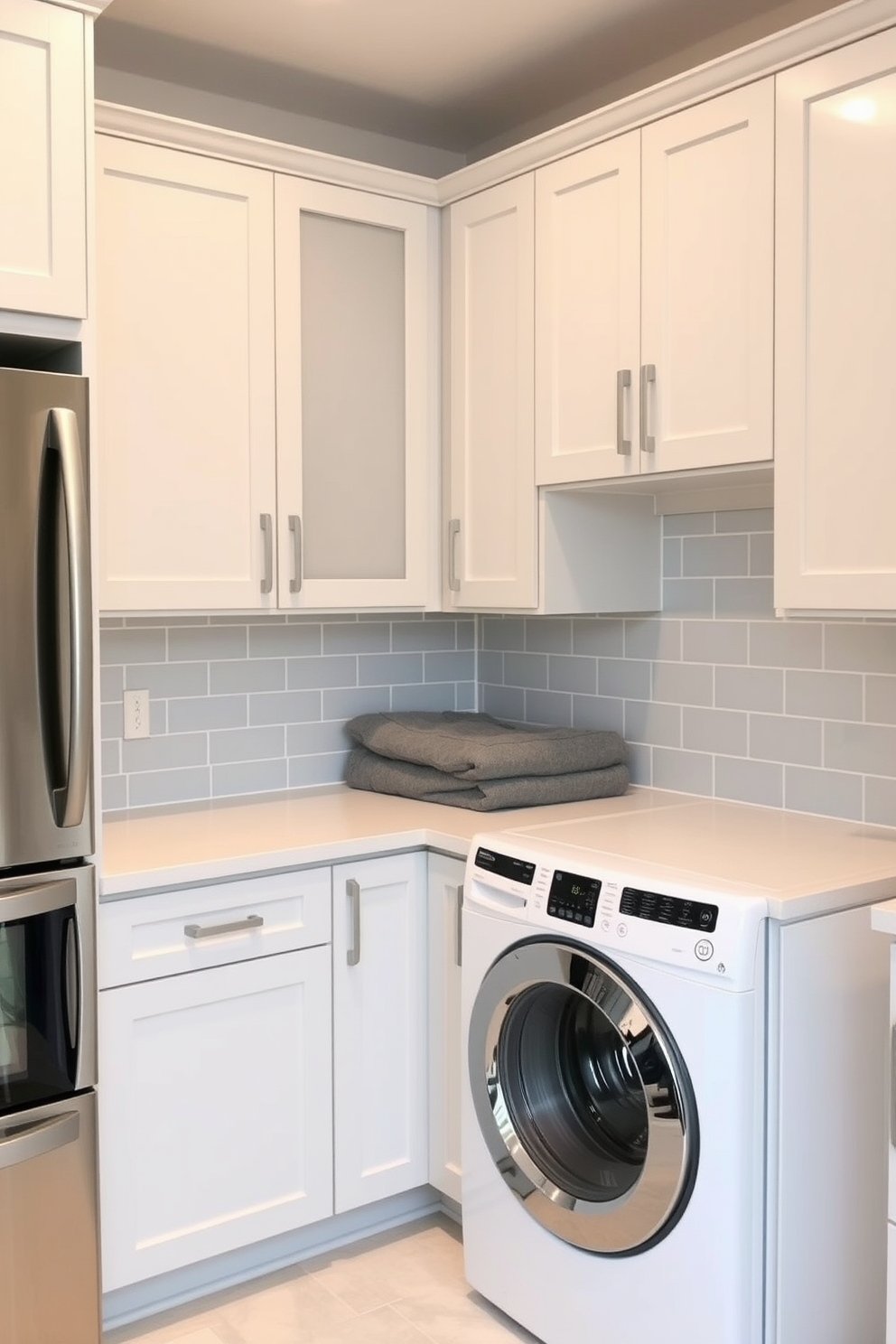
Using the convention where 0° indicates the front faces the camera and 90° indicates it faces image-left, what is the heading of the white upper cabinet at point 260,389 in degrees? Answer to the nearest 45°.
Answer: approximately 315°

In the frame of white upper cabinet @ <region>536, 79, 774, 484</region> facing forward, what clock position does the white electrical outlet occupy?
The white electrical outlet is roughly at 2 o'clock from the white upper cabinet.

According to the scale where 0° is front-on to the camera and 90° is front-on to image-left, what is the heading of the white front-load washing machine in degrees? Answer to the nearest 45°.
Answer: approximately 45°
